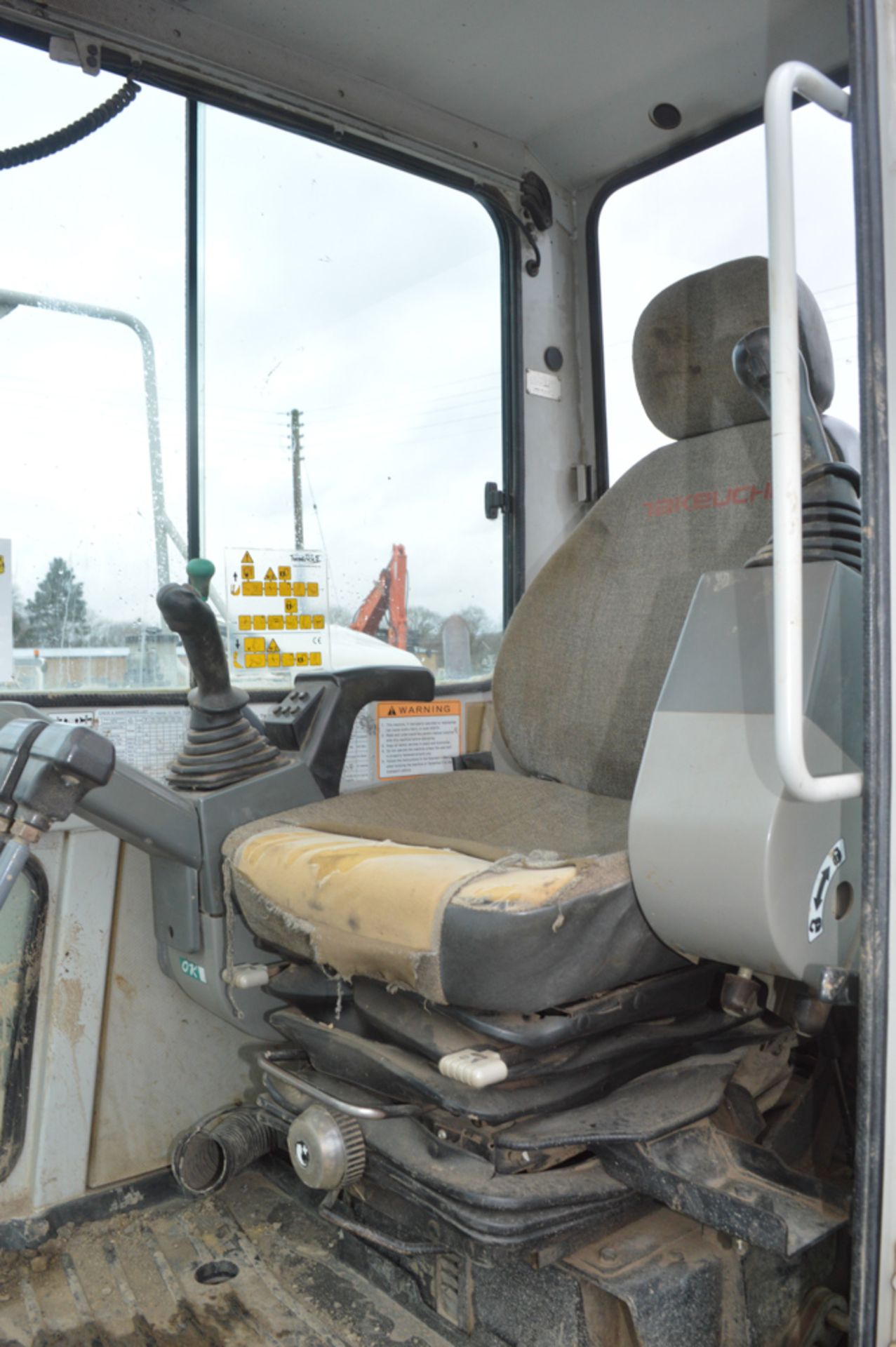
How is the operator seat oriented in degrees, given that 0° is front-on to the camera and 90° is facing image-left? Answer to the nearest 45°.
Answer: approximately 45°
